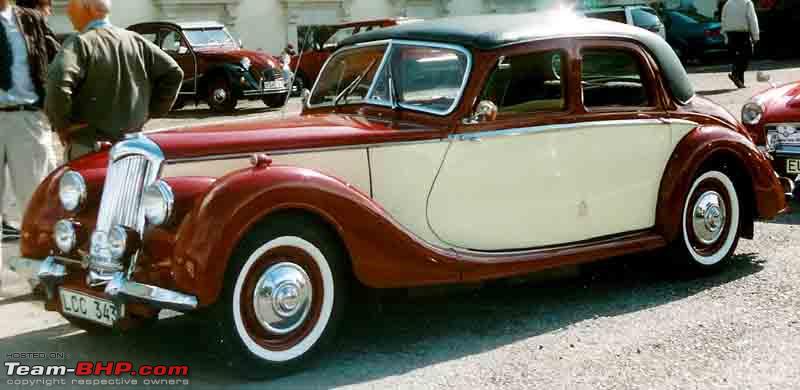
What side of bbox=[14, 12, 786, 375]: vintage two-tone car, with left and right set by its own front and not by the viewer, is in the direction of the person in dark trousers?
back

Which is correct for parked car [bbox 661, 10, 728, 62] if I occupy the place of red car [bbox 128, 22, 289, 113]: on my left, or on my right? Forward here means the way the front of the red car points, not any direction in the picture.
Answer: on my left

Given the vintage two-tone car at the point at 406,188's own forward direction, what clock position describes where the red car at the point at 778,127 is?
The red car is roughly at 6 o'clock from the vintage two-tone car.

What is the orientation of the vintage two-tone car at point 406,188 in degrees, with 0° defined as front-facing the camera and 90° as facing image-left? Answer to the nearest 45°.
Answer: approximately 45°
